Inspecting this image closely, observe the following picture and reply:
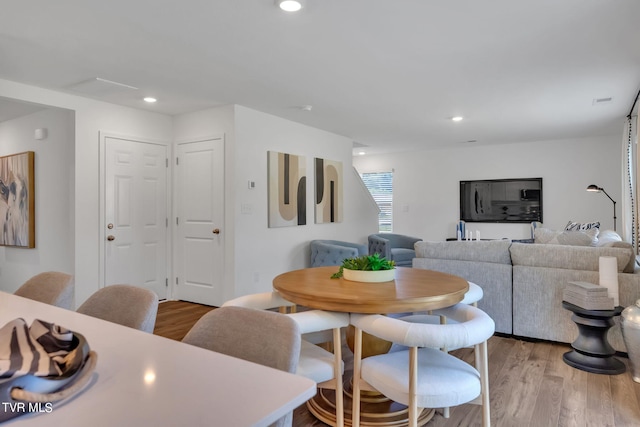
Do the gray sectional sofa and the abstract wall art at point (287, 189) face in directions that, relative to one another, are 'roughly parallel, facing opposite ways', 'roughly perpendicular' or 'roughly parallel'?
roughly perpendicular

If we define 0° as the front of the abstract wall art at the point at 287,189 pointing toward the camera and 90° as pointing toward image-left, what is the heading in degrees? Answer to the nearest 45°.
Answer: approximately 315°

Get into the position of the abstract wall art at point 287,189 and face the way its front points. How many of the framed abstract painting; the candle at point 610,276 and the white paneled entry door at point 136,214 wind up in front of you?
1

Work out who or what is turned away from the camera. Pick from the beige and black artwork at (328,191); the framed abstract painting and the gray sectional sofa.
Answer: the gray sectional sofa

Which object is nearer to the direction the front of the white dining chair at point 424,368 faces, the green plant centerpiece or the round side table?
the green plant centerpiece

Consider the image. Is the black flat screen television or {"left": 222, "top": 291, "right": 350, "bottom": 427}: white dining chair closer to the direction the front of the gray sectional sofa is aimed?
the black flat screen television

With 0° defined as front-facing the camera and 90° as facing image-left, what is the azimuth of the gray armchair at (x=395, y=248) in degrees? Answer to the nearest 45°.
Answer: approximately 315°

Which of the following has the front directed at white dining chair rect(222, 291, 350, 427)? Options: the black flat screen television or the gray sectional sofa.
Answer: the black flat screen television

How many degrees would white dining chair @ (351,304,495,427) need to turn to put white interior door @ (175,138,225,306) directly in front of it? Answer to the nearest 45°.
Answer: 0° — it already faces it

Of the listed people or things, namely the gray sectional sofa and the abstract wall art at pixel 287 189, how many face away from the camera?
1

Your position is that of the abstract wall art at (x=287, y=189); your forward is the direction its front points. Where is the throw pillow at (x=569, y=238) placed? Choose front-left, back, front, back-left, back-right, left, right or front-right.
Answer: front-left

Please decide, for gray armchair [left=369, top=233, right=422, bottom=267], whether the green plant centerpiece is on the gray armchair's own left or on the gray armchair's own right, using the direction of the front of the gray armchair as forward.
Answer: on the gray armchair's own right

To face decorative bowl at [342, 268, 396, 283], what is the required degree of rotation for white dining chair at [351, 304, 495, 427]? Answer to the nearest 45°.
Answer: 0° — it already faces it

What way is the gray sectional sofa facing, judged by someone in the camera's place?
facing away from the viewer
